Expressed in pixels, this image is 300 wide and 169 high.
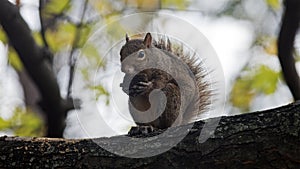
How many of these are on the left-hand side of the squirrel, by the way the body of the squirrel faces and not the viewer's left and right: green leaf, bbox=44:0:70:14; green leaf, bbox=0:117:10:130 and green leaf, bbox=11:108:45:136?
0

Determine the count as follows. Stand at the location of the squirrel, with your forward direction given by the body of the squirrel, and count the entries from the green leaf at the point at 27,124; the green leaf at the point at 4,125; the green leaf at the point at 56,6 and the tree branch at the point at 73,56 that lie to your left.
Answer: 0

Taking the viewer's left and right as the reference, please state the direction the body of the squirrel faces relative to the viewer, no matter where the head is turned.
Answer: facing the viewer and to the left of the viewer

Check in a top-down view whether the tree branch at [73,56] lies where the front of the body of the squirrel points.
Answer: no

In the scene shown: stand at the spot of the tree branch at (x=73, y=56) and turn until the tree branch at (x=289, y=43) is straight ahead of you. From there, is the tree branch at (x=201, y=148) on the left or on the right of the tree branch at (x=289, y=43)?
right

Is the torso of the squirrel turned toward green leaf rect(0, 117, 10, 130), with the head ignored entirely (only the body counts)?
no

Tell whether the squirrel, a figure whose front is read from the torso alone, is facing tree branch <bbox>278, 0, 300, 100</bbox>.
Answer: no

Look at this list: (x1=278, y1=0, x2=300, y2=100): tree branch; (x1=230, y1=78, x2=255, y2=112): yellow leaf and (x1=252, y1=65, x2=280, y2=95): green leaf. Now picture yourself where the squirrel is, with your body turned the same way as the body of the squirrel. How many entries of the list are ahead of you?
0

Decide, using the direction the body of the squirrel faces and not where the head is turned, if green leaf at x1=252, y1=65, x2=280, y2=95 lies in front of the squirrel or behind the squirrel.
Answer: behind
